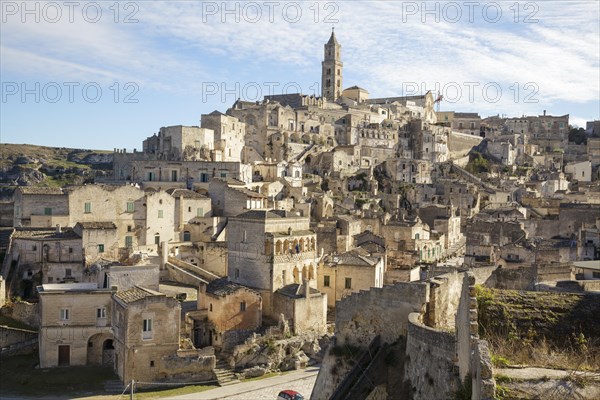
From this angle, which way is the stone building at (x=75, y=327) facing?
toward the camera

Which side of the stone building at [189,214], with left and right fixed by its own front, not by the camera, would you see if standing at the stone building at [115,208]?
right

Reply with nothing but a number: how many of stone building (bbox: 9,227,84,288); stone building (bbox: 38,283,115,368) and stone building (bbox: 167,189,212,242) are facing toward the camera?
3

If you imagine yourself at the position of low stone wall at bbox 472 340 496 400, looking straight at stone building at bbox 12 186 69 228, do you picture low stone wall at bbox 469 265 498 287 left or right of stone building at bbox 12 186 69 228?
right

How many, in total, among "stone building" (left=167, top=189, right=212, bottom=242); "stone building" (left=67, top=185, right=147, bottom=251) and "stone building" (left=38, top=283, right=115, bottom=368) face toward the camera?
3

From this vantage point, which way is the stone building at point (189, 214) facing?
toward the camera

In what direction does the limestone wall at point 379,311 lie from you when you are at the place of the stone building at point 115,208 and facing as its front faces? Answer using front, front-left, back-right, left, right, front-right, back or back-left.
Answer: front

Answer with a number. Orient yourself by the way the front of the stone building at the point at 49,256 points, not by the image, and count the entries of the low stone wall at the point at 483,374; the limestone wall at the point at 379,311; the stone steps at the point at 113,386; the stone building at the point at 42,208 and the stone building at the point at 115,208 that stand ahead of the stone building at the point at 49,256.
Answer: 3

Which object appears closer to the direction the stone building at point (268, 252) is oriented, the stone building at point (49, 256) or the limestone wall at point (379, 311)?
the limestone wall

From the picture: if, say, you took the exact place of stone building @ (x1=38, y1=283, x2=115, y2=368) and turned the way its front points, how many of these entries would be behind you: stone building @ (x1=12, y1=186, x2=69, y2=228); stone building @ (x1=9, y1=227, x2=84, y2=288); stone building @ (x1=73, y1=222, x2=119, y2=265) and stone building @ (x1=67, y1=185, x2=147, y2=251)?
4

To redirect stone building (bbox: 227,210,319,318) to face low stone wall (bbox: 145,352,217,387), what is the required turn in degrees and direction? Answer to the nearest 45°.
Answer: approximately 90° to its right

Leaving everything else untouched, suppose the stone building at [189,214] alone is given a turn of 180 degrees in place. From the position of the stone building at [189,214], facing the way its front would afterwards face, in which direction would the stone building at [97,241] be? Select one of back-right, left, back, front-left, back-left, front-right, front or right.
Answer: back-left

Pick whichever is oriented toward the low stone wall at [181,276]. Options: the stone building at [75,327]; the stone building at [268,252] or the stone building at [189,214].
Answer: the stone building at [189,214]

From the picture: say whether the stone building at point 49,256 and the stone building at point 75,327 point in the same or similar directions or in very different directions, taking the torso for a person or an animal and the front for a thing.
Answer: same or similar directions
